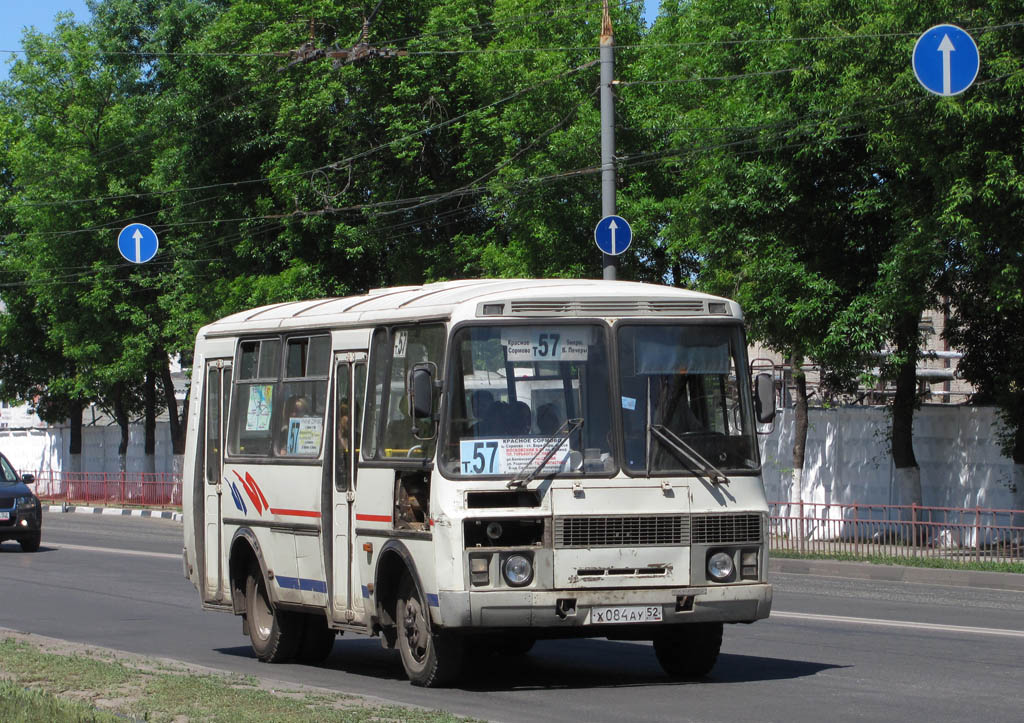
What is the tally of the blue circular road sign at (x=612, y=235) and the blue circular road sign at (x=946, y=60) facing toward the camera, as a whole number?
2

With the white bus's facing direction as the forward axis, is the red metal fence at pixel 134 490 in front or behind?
behind

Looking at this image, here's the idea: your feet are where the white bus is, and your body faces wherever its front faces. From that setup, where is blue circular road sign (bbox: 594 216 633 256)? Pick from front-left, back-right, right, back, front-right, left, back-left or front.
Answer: back-left

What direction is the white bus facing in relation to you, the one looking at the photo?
facing the viewer and to the right of the viewer

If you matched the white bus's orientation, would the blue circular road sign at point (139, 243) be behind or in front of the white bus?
behind

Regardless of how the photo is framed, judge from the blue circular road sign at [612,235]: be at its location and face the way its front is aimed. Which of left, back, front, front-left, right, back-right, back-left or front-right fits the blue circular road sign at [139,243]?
back-right

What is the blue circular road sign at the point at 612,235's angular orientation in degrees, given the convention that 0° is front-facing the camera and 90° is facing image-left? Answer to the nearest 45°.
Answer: approximately 0°

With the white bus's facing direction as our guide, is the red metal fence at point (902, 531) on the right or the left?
on its left

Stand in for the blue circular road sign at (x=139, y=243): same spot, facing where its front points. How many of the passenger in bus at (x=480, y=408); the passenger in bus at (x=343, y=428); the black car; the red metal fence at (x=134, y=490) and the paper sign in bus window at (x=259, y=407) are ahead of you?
4

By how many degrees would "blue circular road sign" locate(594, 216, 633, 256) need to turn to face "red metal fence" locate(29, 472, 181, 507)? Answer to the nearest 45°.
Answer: approximately 135° to its right

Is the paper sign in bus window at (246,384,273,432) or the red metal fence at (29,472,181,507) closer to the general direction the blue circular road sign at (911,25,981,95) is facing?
the paper sign in bus window

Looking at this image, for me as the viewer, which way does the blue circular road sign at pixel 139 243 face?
facing the viewer

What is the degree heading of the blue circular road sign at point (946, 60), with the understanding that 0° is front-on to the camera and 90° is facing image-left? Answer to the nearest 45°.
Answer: approximately 0°

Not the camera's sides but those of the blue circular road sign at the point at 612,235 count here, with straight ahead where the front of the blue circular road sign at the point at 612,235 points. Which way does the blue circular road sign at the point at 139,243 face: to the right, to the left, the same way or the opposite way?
the same way
